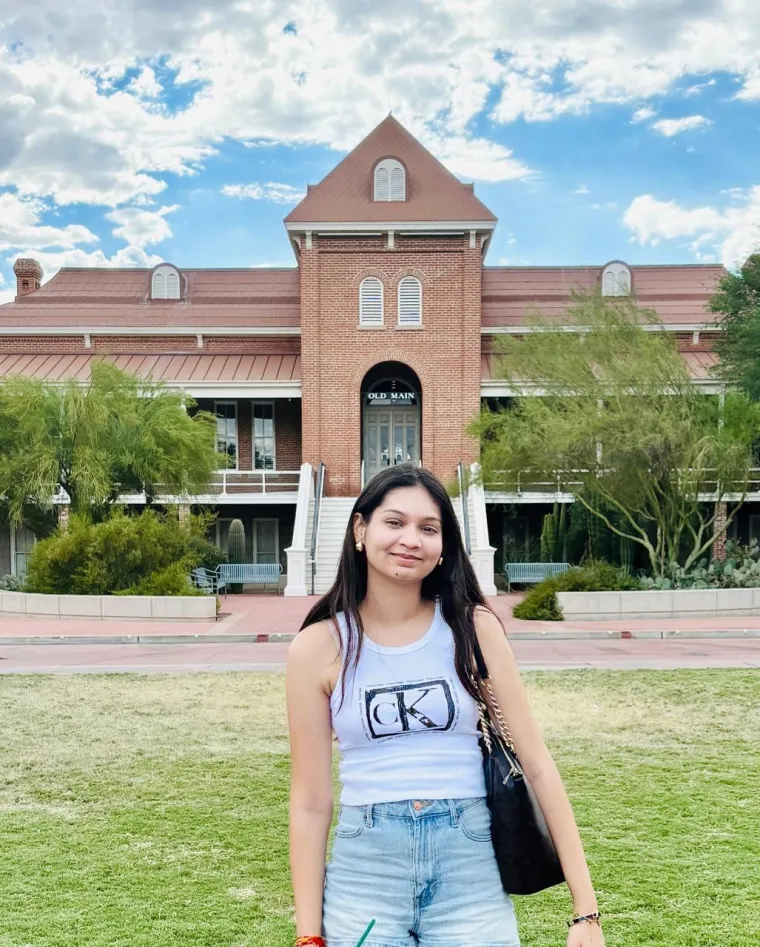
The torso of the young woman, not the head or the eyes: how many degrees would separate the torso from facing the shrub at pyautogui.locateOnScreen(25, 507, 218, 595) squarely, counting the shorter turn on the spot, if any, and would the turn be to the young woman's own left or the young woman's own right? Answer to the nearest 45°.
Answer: approximately 180°

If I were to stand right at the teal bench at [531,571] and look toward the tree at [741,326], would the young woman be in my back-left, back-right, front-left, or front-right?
back-right

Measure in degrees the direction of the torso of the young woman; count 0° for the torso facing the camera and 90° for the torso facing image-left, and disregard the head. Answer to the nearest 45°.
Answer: approximately 0°

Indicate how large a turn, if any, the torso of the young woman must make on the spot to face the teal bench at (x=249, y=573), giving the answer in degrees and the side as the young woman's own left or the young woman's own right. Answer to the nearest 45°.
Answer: approximately 180°

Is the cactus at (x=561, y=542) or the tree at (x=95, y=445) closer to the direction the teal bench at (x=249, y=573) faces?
the tree

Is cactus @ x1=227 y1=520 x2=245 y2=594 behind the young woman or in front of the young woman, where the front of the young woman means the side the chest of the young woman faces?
behind

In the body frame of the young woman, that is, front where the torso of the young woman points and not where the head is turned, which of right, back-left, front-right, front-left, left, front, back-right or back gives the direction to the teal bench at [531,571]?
back

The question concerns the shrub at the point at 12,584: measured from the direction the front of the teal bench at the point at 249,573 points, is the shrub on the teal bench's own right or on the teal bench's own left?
on the teal bench's own right
